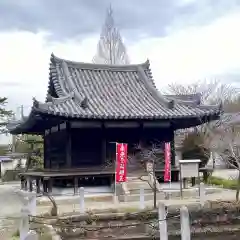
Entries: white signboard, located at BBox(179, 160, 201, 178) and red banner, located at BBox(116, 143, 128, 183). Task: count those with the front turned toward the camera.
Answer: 2

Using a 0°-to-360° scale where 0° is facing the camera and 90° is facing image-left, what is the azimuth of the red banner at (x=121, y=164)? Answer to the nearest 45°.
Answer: approximately 0°

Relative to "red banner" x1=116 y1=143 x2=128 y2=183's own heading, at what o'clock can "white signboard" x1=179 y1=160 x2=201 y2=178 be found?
The white signboard is roughly at 8 o'clock from the red banner.

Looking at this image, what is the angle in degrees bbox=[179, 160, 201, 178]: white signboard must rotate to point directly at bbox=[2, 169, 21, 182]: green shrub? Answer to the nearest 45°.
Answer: approximately 135° to its right

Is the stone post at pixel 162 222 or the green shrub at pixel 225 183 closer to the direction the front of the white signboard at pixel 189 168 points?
the stone post

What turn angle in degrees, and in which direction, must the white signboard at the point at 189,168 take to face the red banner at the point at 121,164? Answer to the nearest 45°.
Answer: approximately 45° to its right

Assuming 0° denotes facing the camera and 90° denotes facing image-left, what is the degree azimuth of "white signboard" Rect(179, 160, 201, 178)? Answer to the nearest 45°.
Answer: approximately 0°

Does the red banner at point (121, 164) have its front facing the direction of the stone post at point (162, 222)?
yes
